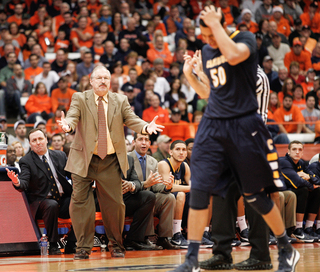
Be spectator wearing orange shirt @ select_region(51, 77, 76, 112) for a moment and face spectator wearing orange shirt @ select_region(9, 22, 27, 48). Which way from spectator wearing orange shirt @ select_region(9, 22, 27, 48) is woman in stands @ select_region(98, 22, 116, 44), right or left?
right

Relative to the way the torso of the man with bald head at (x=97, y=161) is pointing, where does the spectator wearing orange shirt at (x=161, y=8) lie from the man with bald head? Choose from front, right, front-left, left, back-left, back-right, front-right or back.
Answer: back

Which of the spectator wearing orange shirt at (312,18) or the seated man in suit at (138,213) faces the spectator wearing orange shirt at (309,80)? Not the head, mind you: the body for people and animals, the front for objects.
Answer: the spectator wearing orange shirt at (312,18)

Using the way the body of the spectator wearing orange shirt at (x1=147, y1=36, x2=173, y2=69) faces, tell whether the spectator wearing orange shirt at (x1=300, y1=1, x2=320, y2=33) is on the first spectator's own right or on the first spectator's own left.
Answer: on the first spectator's own left

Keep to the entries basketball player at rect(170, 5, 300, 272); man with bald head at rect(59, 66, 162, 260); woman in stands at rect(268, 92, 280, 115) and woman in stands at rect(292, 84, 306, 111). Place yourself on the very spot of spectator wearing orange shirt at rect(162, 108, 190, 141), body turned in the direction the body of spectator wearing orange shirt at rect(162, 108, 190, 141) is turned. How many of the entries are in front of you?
2

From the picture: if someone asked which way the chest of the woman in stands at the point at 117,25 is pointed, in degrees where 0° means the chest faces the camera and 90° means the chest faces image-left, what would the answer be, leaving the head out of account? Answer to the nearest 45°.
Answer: approximately 0°

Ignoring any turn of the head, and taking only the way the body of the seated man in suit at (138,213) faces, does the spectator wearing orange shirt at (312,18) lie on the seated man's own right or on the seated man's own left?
on the seated man's own left
